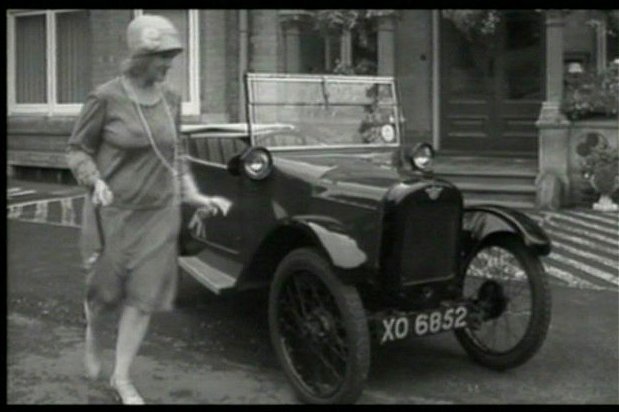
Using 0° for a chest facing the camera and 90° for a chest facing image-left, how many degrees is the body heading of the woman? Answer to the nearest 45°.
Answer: approximately 315°

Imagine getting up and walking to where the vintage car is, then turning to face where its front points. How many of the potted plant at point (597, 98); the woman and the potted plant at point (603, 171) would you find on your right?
1

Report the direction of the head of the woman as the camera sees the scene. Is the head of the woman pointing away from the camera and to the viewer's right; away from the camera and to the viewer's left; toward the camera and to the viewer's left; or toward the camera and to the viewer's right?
toward the camera and to the viewer's right

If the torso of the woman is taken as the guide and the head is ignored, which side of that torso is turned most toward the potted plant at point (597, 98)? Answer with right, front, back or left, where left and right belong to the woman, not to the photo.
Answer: left

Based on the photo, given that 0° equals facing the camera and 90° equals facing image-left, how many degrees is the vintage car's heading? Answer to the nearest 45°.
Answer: approximately 315°

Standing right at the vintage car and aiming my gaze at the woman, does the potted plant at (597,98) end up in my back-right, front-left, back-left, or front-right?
back-right
